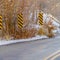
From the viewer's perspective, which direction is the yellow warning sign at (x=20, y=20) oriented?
toward the camera
